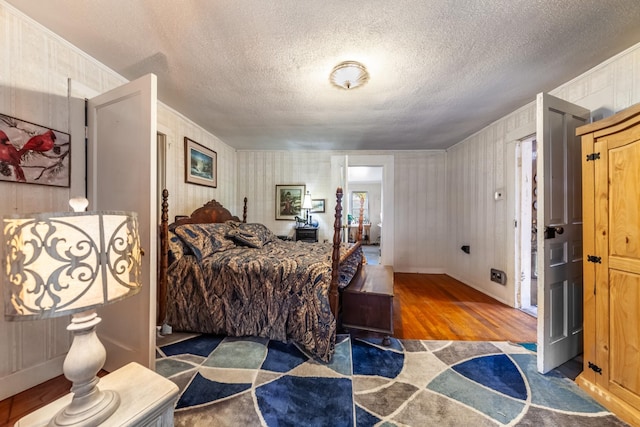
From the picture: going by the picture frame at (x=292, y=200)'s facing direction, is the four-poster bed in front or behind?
in front

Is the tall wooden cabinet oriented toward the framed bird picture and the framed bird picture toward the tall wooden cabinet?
yes

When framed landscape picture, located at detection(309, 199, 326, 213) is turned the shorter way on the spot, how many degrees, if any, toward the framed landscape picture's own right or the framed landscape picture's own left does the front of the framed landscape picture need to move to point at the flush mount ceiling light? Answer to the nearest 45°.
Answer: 0° — it already faces it

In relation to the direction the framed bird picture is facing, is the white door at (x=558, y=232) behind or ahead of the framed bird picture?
ahead

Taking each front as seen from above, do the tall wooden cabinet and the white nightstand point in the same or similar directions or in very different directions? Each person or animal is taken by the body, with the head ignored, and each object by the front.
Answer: very different directions

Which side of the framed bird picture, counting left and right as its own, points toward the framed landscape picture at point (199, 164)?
left

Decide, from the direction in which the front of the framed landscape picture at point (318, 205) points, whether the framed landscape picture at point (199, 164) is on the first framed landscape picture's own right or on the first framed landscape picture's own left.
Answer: on the first framed landscape picture's own right

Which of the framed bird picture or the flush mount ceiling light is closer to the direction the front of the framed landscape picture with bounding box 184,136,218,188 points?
the flush mount ceiling light

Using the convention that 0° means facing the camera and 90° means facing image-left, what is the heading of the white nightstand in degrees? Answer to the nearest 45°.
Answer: approximately 315°
